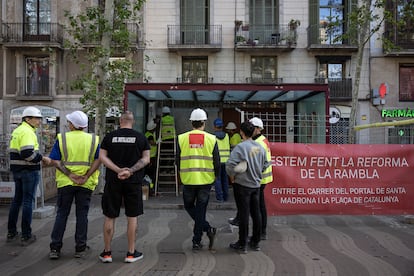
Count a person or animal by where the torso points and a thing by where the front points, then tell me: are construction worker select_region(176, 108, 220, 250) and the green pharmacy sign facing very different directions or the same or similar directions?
very different directions

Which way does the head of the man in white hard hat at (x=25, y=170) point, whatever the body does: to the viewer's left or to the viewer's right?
to the viewer's right

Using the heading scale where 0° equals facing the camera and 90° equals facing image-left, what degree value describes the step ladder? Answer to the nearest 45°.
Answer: approximately 0°

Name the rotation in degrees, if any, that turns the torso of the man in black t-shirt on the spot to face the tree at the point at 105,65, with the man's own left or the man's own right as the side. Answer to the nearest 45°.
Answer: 0° — they already face it

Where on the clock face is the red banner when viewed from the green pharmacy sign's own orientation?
The red banner is roughly at 12 o'clock from the green pharmacy sign.

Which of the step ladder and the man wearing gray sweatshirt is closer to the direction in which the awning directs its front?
the man wearing gray sweatshirt

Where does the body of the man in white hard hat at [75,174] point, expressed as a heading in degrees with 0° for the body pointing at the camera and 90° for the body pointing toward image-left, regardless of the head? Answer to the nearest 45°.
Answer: approximately 180°

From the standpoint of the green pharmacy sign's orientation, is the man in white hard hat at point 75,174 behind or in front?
in front

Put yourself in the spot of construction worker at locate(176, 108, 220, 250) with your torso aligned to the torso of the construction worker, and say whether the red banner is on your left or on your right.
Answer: on your right

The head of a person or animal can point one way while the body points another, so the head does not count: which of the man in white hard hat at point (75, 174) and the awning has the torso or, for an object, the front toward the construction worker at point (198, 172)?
the awning

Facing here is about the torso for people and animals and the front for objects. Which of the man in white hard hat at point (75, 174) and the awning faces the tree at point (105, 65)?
the man in white hard hat

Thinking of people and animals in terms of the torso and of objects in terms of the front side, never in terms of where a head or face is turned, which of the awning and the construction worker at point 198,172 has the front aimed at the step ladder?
the construction worker

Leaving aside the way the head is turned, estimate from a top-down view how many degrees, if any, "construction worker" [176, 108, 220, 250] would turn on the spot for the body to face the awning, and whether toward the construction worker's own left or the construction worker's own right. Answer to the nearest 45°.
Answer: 0° — they already face it

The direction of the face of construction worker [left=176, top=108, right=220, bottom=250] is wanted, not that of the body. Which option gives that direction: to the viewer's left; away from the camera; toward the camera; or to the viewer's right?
away from the camera

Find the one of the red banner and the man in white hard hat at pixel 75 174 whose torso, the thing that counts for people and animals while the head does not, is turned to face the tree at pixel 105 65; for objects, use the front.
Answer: the man in white hard hat

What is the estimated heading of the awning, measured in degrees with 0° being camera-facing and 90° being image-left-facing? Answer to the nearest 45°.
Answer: approximately 0°
